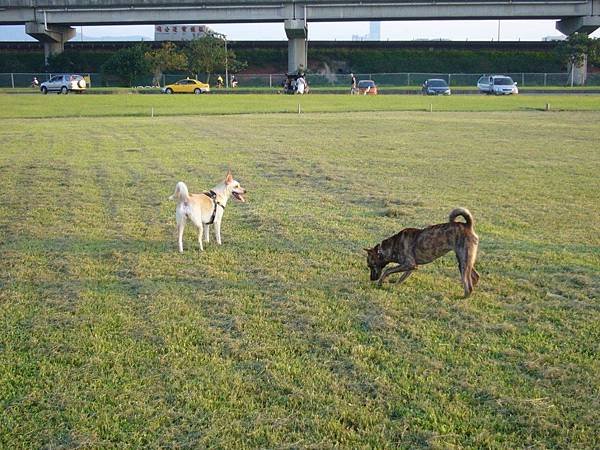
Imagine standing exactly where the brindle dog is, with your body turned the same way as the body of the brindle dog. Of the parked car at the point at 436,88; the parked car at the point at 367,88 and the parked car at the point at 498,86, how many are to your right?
3

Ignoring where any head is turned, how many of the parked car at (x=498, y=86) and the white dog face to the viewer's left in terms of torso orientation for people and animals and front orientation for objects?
0

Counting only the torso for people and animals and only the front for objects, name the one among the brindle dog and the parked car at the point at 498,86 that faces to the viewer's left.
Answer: the brindle dog

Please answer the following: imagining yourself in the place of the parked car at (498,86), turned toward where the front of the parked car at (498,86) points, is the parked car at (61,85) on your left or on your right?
on your right

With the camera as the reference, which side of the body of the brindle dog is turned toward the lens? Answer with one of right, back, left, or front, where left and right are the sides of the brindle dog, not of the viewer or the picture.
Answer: left

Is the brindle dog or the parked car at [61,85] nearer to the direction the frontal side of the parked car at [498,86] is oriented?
the brindle dog

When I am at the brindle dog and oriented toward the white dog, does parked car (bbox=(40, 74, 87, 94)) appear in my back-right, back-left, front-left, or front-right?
front-right

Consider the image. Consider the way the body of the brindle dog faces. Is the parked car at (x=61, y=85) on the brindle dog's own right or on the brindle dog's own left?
on the brindle dog's own right

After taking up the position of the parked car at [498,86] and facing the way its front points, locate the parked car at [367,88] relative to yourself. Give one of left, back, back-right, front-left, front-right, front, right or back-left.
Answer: back-right

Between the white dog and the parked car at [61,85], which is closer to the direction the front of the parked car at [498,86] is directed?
the white dog

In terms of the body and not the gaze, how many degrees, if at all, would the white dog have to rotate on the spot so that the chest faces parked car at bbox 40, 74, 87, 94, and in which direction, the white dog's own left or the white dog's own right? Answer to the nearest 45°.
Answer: approximately 45° to the white dog's own left

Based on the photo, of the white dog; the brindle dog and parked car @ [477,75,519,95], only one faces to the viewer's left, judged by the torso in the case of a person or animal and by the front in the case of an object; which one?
the brindle dog

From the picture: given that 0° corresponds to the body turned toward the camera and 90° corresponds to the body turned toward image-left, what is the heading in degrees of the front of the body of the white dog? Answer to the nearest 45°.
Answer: approximately 225°

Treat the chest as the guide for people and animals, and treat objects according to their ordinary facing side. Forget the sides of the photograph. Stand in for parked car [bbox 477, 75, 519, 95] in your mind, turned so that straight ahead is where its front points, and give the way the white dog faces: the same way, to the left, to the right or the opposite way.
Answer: to the left

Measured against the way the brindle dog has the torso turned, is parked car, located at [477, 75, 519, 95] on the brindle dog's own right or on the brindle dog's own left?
on the brindle dog's own right

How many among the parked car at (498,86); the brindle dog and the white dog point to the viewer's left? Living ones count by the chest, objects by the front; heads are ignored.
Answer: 1
